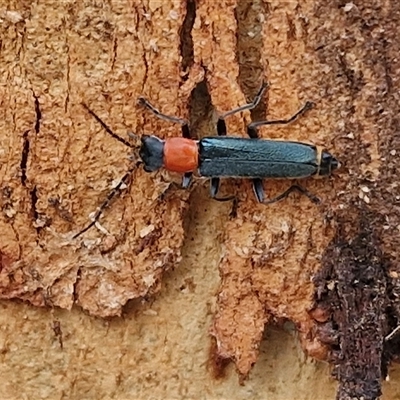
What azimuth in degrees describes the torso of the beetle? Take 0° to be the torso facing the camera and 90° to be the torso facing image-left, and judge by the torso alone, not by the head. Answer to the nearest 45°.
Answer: approximately 90°
